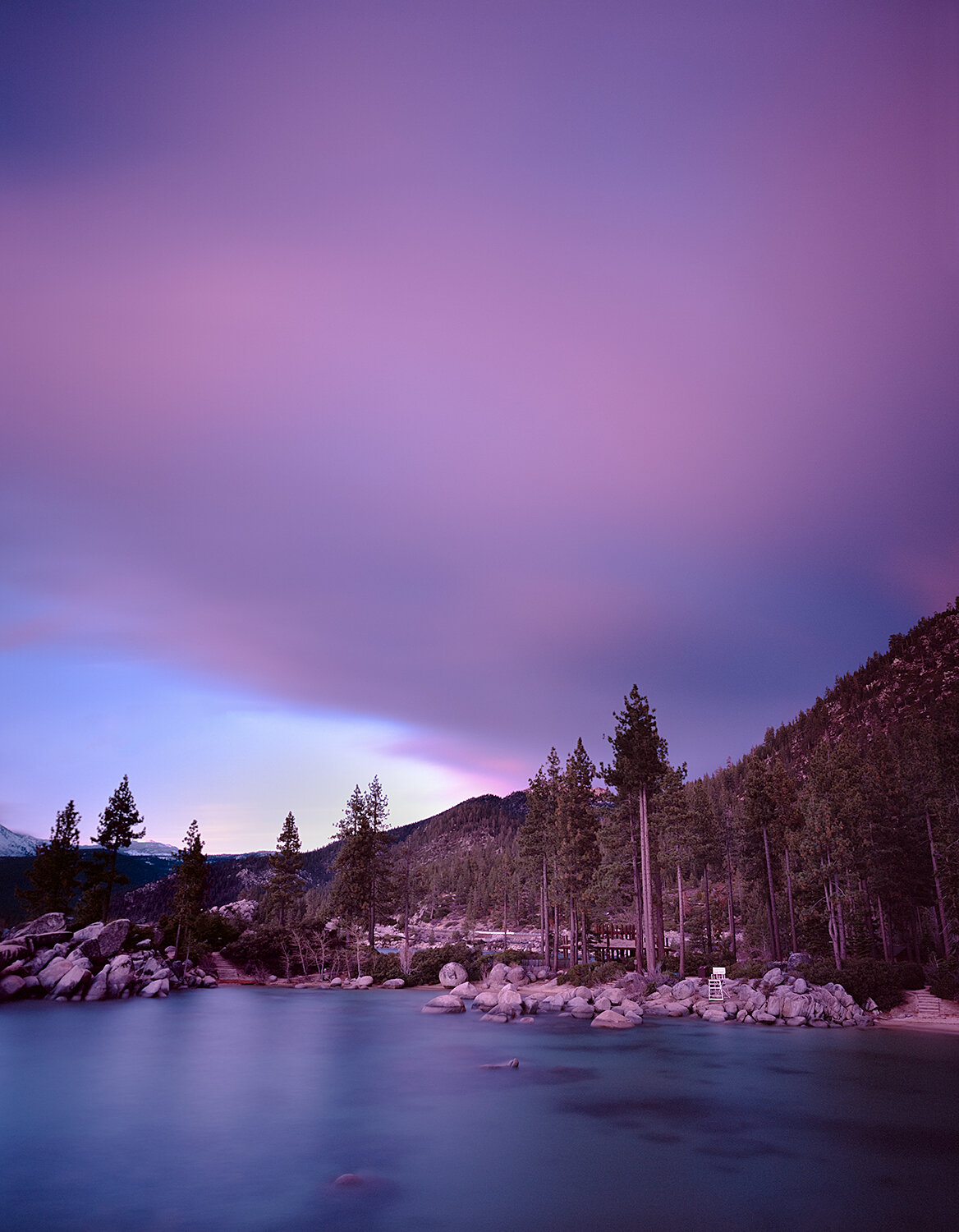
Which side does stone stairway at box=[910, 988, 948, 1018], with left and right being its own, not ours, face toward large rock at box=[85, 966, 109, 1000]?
right

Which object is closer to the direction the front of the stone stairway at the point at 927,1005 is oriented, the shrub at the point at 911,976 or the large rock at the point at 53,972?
the large rock

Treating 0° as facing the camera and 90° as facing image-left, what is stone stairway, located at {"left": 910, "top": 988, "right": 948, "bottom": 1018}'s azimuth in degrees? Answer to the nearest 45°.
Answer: approximately 0°

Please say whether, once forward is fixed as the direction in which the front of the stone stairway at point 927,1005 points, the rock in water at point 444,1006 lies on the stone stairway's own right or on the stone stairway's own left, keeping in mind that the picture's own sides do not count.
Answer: on the stone stairway's own right

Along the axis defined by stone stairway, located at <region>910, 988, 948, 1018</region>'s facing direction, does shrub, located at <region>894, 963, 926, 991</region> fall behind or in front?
behind

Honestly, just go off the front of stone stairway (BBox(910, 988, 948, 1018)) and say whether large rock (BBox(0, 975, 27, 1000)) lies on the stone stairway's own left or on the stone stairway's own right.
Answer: on the stone stairway's own right

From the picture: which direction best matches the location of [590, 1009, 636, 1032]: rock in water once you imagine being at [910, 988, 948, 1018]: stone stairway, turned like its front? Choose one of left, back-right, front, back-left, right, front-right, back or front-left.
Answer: front-right

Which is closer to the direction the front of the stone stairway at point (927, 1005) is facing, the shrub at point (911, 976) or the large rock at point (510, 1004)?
the large rock
